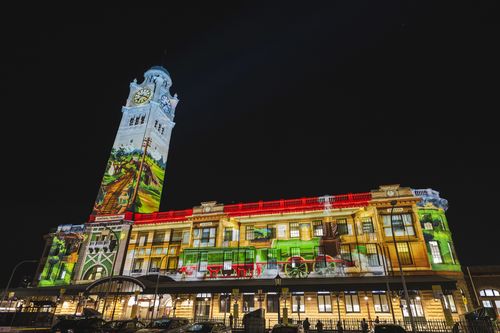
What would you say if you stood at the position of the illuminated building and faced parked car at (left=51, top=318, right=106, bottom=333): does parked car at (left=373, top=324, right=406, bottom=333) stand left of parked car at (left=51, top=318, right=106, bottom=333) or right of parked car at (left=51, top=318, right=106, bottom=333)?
left
